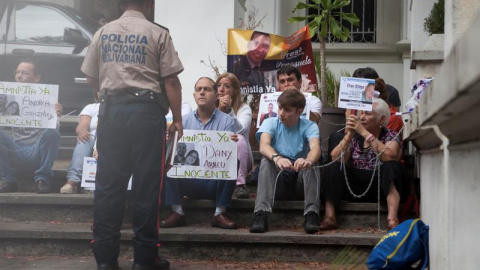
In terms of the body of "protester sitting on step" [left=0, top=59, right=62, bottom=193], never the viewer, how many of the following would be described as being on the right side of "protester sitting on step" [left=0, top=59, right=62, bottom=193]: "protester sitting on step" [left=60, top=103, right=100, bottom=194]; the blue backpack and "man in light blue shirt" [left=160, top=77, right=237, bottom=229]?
0

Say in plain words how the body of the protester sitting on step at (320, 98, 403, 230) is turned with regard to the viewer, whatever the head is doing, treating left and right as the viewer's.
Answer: facing the viewer and to the left of the viewer

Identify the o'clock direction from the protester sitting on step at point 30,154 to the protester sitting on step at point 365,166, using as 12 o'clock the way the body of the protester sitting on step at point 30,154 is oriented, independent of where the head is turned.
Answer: the protester sitting on step at point 365,166 is roughly at 10 o'clock from the protester sitting on step at point 30,154.

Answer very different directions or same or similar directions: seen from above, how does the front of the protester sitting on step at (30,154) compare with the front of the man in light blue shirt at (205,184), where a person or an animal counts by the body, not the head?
same or similar directions

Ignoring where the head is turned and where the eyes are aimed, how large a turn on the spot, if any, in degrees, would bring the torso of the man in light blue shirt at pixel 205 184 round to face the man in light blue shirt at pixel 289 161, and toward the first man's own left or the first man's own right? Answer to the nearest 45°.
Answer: approximately 90° to the first man's own left

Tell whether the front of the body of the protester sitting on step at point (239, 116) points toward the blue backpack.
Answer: no

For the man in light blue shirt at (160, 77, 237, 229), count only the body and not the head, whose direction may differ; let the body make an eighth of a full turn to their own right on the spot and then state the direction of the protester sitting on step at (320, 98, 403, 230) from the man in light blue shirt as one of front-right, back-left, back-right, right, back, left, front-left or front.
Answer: back-left

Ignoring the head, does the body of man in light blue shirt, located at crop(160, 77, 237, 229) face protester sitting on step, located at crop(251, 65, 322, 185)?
no

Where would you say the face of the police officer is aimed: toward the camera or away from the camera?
away from the camera

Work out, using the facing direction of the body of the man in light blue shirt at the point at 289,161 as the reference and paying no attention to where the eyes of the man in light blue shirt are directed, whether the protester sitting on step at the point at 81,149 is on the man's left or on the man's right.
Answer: on the man's right

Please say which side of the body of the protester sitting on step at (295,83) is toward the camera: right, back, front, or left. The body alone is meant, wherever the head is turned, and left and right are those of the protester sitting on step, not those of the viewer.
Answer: front

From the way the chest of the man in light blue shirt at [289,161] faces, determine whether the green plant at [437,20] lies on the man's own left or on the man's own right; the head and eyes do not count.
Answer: on the man's own left

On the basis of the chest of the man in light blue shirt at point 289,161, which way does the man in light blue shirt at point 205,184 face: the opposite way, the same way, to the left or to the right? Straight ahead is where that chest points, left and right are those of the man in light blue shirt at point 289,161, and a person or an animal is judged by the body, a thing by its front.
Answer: the same way

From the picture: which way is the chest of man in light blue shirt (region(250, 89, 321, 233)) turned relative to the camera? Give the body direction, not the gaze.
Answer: toward the camera

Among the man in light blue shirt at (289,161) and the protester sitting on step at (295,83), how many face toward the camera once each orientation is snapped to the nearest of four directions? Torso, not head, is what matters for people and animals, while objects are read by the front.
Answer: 2

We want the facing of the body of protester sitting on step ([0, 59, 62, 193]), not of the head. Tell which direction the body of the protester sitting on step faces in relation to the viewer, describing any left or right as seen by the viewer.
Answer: facing the viewer
